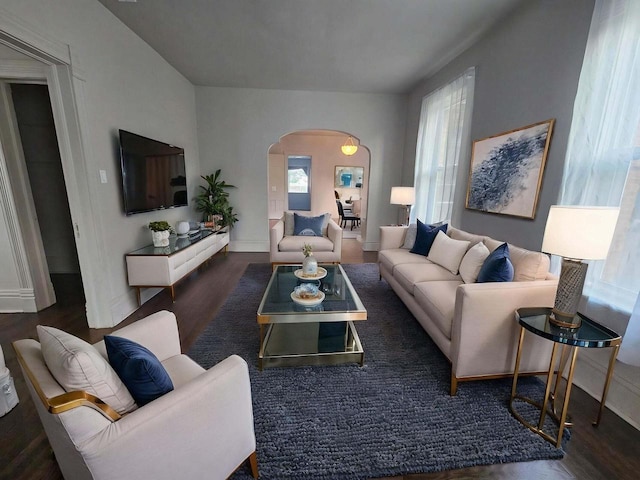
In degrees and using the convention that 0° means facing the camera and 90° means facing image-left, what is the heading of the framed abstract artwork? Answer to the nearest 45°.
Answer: approximately 45°

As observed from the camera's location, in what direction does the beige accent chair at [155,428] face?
facing away from the viewer and to the right of the viewer

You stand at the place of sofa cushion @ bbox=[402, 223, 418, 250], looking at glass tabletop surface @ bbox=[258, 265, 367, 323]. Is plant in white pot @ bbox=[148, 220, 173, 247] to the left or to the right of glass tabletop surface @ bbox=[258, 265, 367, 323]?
right

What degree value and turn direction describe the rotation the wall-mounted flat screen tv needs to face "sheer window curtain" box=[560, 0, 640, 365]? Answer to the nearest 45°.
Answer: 0° — it already faces it

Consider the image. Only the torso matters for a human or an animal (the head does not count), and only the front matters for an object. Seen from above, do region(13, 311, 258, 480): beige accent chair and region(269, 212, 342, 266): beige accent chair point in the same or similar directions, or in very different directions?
very different directions

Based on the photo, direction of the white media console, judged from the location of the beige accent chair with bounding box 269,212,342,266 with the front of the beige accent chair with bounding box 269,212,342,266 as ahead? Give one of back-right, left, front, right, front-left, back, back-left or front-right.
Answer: front-right

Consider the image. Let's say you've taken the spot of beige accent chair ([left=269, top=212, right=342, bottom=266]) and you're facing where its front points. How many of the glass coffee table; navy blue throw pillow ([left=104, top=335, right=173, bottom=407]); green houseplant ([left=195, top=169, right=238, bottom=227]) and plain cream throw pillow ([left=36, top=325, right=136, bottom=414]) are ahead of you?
3

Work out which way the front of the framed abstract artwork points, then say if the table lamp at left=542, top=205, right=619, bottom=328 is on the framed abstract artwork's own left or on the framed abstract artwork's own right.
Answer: on the framed abstract artwork's own left

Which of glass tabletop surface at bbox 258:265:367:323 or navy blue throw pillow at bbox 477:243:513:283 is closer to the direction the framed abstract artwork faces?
the glass tabletop surface

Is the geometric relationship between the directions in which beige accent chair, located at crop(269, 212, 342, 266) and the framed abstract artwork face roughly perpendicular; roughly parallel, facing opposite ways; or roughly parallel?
roughly perpendicular

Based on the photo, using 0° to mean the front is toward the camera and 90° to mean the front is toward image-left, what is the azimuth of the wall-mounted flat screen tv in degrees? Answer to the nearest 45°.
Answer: approximately 315°

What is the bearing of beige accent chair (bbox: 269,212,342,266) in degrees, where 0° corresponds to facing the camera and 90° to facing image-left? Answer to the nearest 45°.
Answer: approximately 0°
